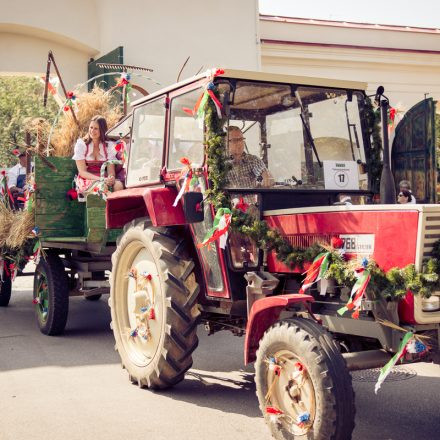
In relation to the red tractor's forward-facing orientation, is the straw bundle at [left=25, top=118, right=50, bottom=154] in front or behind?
behind

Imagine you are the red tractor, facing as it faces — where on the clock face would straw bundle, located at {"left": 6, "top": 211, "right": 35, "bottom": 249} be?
The straw bundle is roughly at 6 o'clock from the red tractor.

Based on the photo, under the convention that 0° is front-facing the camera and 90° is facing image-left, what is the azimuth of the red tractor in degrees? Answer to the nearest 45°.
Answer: approximately 315°

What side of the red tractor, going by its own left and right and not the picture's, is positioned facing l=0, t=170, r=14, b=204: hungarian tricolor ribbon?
back

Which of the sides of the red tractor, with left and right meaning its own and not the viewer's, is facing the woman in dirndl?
back

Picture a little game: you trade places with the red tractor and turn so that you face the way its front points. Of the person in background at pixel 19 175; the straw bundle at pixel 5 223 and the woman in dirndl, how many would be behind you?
3

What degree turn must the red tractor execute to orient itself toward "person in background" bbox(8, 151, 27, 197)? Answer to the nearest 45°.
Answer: approximately 180°

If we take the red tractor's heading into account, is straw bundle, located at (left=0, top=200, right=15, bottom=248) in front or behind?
behind

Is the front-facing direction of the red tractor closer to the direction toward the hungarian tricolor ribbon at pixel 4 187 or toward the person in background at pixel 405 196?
the person in background

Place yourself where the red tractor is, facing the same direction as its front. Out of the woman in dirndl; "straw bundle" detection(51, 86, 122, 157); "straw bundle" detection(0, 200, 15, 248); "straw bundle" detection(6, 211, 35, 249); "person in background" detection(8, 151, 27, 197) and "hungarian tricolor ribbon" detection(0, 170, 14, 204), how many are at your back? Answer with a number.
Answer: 6
